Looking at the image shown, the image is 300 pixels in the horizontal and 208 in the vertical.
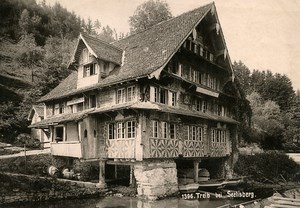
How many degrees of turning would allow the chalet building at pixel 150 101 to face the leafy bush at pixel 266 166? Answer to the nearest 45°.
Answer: approximately 90° to its left

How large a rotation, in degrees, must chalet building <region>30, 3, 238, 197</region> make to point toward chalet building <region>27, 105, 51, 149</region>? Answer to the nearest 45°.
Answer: approximately 180°

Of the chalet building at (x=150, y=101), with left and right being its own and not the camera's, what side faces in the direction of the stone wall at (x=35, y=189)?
right

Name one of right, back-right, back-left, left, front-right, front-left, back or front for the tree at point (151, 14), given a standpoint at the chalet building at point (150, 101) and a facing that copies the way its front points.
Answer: back-left

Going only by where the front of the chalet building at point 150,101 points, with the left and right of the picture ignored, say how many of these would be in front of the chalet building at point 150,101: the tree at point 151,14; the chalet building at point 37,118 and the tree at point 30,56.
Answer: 0

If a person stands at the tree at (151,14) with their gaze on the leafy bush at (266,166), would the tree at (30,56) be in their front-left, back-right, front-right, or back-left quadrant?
back-right

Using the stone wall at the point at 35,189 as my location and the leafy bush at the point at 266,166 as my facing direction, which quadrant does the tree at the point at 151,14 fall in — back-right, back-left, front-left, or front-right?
front-left

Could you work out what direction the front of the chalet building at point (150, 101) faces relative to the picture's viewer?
facing the viewer and to the right of the viewer
